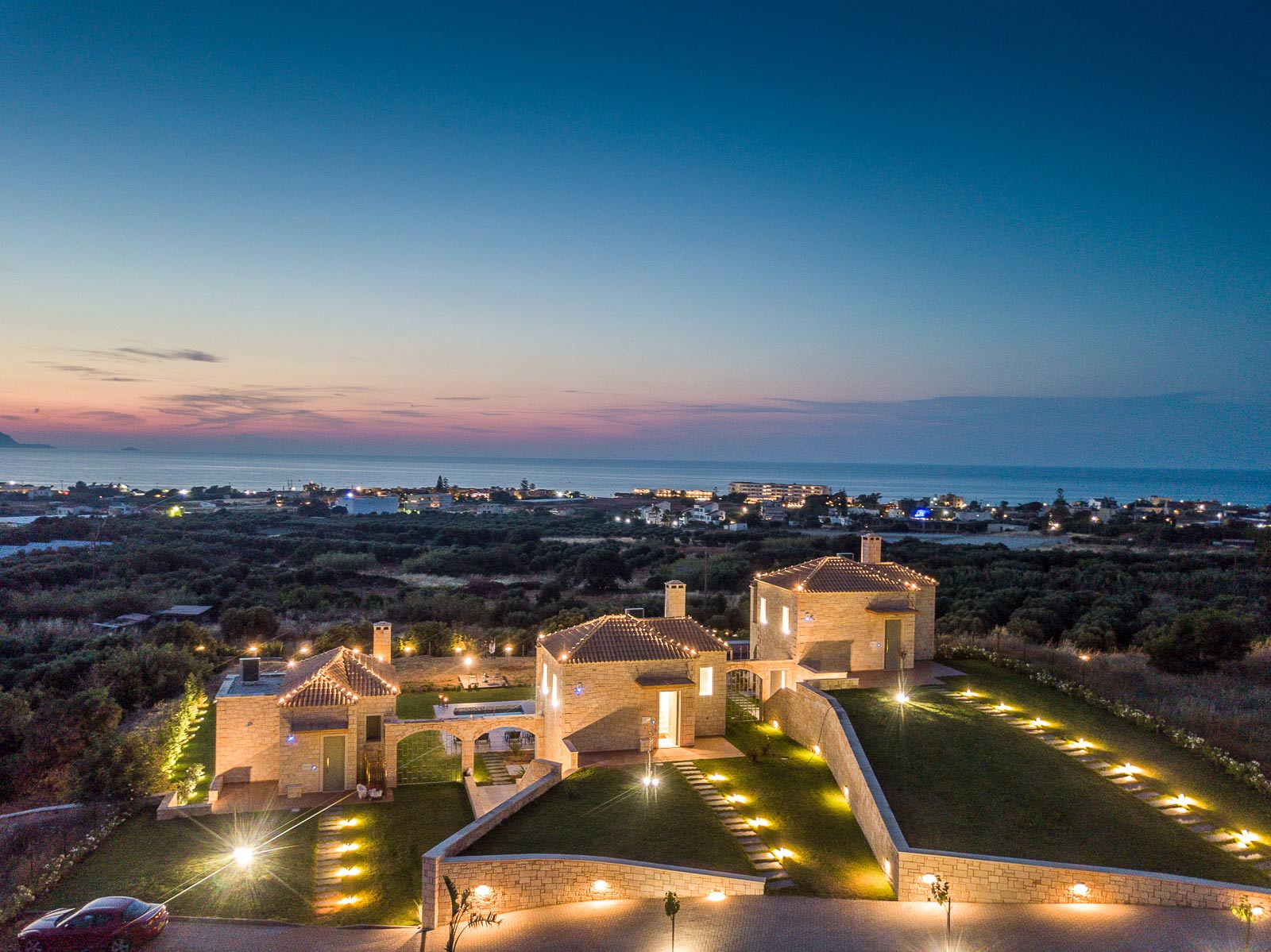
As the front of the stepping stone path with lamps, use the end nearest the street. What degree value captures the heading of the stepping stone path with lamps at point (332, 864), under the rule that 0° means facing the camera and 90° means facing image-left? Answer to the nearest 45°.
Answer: approximately 0°

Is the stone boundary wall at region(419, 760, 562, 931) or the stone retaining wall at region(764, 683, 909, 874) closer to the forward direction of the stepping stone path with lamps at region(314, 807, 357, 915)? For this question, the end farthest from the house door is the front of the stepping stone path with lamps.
the stone boundary wall

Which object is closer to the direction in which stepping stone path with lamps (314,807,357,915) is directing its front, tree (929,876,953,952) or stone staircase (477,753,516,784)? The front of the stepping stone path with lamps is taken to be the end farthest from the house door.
the tree

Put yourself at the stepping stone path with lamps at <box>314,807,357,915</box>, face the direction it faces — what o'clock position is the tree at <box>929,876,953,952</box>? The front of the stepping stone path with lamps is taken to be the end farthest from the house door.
The tree is roughly at 10 o'clock from the stepping stone path with lamps.

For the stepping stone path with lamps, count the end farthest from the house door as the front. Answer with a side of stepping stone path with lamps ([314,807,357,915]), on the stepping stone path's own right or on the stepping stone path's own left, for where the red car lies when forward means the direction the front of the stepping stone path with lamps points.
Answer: on the stepping stone path's own right

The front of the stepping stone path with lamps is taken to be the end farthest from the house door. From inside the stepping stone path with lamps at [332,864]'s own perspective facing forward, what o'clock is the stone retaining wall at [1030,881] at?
The stone retaining wall is roughly at 10 o'clock from the stepping stone path with lamps.

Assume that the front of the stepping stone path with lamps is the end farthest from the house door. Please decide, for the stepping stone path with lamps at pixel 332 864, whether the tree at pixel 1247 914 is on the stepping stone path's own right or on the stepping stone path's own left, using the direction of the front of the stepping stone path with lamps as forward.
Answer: on the stepping stone path's own left
